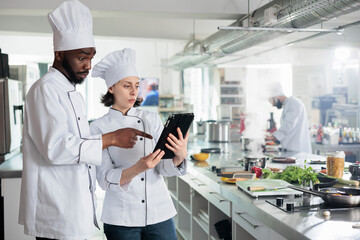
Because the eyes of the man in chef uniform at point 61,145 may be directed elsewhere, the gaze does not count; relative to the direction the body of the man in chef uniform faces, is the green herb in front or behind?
in front

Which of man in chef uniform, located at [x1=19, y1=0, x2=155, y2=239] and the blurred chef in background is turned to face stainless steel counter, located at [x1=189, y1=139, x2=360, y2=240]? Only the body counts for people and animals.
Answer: the man in chef uniform

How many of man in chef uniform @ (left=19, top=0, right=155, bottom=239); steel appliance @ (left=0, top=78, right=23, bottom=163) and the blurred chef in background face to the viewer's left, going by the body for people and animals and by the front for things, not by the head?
1

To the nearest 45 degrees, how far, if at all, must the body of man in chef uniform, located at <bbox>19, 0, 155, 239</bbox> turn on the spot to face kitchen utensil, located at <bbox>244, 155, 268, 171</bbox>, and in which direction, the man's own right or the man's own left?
approximately 45° to the man's own left

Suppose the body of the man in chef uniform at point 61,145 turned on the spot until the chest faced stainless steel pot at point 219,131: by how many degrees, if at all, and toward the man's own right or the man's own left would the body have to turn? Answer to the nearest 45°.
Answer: approximately 45° to the man's own left

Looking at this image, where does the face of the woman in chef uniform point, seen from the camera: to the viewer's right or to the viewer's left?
to the viewer's right

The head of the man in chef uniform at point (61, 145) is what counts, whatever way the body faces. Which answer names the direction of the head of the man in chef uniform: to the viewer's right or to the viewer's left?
to the viewer's right

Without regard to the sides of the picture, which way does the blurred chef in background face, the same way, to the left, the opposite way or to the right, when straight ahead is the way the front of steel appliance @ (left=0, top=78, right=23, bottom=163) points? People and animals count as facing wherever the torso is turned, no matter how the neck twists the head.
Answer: the opposite way

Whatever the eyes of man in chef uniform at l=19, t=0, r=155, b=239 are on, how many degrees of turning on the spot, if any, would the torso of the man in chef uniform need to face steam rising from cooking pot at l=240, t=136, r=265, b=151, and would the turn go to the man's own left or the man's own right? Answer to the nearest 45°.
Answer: approximately 45° to the man's own left

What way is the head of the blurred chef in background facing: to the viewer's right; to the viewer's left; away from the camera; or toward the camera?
to the viewer's left

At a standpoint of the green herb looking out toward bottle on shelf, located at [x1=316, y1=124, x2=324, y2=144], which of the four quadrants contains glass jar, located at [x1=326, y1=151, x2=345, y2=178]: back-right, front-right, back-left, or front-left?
front-right

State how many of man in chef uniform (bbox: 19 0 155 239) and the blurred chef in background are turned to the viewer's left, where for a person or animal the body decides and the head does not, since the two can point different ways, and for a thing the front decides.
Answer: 1

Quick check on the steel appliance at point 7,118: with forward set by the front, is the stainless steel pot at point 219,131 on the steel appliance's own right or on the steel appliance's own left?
on the steel appliance's own left

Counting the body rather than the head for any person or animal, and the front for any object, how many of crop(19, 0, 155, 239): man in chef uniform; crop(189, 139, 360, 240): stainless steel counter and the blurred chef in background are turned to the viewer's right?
1

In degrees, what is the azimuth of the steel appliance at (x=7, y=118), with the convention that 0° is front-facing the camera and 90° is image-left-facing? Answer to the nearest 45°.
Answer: approximately 315°

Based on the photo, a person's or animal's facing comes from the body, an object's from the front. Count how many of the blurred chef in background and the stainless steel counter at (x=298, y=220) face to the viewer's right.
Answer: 0

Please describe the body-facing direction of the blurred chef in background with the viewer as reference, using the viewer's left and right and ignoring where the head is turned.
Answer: facing to the left of the viewer

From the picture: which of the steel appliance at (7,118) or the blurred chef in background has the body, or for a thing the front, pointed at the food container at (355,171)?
the steel appliance

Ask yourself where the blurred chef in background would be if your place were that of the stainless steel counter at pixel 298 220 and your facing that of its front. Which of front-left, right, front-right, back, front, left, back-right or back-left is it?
back-right

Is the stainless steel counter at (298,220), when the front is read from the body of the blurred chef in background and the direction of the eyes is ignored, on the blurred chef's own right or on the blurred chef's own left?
on the blurred chef's own left

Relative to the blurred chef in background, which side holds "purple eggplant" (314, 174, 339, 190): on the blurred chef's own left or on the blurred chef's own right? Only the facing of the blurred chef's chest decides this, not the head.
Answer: on the blurred chef's own left
